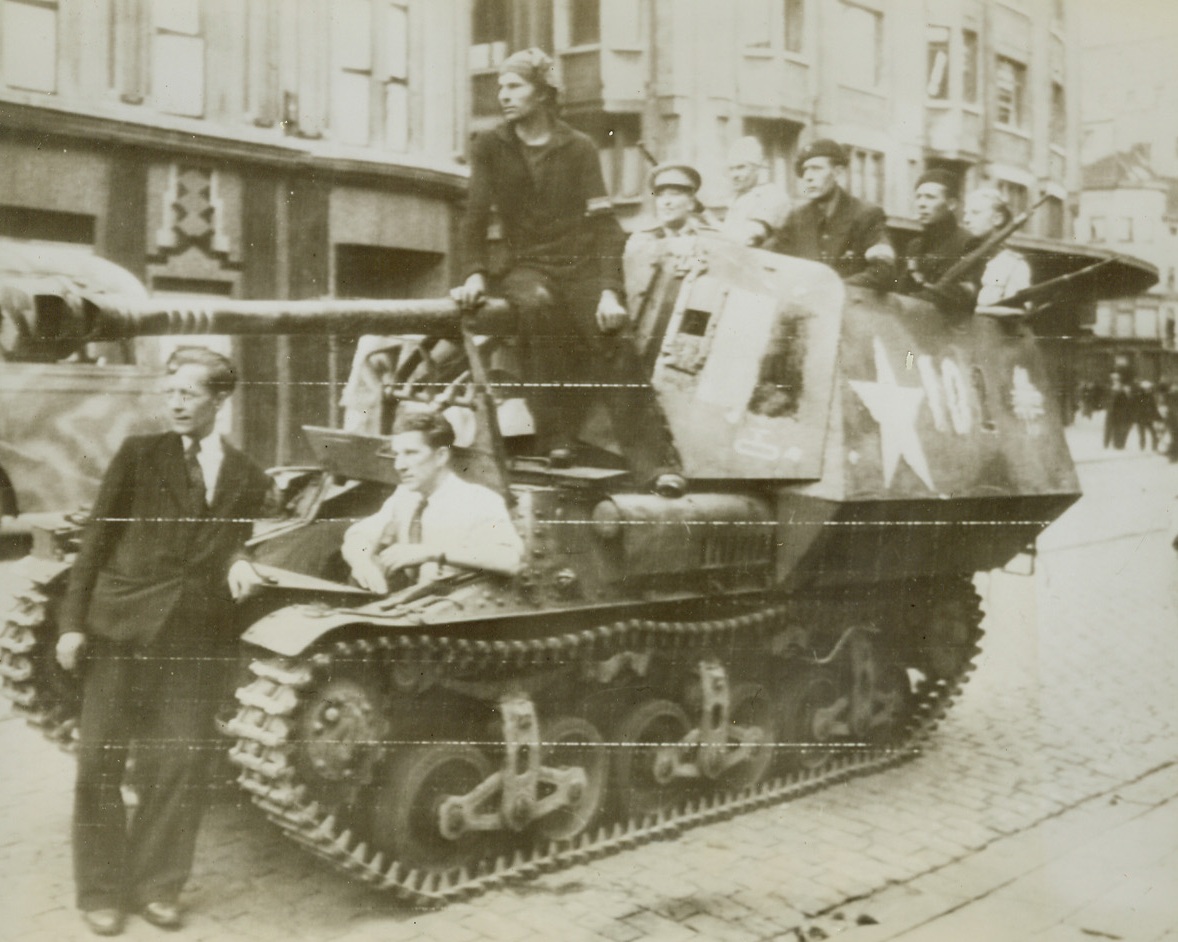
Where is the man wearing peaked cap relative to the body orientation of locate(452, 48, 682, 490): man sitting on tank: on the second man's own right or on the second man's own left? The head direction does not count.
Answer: on the second man's own left

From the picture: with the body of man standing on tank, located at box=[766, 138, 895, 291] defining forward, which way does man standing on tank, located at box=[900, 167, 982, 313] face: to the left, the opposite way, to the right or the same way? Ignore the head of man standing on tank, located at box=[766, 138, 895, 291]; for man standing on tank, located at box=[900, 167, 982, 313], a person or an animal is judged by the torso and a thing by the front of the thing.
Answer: the same way

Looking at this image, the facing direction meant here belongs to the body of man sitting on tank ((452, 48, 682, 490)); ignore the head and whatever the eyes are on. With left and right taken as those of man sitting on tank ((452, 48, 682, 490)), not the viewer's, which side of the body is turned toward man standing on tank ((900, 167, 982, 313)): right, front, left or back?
left

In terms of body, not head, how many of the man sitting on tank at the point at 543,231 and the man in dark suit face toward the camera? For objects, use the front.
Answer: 2

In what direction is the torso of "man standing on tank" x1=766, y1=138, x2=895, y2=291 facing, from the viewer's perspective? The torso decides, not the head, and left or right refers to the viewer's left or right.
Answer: facing the viewer and to the left of the viewer

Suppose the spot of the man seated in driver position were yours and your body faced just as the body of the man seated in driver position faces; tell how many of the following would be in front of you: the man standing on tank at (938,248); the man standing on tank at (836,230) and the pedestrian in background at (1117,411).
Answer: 0

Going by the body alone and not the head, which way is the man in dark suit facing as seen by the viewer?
toward the camera

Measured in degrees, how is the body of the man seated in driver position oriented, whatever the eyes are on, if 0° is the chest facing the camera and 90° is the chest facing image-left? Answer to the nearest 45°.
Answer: approximately 45°

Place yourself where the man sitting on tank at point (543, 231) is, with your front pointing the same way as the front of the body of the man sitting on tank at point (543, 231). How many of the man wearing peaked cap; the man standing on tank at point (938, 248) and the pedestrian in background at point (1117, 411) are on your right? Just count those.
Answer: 0

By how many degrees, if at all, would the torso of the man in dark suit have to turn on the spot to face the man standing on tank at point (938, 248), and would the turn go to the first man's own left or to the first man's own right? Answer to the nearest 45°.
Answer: approximately 90° to the first man's own left

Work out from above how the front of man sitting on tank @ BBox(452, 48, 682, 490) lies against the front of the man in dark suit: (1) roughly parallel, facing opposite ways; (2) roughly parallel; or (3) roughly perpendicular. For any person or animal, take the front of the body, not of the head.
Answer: roughly parallel

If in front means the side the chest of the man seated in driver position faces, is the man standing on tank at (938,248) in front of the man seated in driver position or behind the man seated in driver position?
behind

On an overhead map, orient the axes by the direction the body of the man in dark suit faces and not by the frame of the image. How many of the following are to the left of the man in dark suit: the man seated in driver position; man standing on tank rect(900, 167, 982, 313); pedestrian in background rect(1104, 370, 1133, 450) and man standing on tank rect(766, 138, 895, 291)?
4

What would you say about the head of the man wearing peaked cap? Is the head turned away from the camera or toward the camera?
toward the camera

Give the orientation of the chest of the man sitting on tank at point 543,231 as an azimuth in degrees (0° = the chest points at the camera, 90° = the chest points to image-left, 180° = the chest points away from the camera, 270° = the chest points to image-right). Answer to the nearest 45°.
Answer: approximately 0°

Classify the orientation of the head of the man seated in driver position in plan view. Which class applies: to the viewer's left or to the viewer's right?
to the viewer's left
